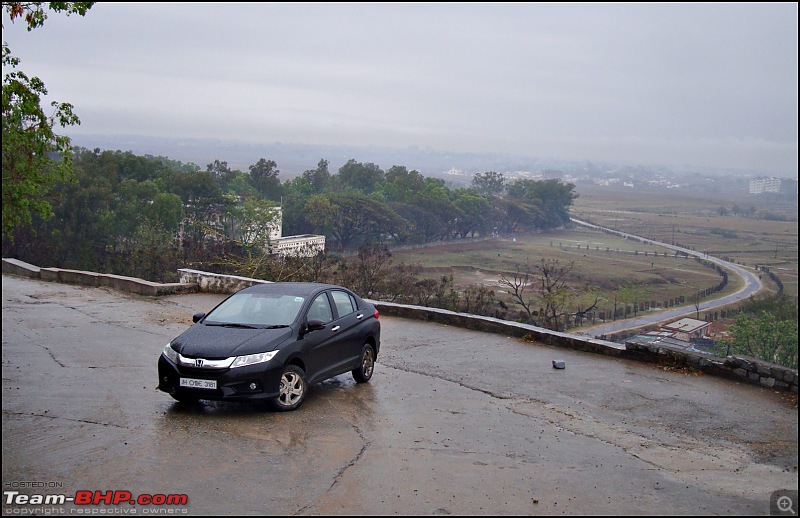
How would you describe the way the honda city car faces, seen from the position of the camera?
facing the viewer and to the left of the viewer

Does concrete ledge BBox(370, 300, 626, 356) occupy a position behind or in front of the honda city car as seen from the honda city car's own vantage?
behind

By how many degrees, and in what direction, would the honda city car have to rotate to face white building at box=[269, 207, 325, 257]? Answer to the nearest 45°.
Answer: approximately 135° to its right

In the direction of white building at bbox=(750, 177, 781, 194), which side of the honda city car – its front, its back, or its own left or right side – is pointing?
back

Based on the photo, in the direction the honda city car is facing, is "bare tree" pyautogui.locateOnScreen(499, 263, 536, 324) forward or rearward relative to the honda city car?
rearward

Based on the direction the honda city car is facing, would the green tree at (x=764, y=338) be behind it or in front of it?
behind

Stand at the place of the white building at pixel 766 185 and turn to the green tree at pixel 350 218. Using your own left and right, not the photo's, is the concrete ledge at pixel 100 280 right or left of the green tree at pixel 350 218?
left

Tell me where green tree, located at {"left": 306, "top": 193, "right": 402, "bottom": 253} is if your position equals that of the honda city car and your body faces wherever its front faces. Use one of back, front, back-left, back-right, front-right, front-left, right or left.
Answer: back-right

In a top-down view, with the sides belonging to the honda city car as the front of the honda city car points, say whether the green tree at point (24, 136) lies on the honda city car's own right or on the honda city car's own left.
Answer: on the honda city car's own right

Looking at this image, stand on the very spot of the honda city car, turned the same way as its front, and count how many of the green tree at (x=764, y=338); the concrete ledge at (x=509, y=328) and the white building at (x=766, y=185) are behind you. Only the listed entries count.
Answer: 3

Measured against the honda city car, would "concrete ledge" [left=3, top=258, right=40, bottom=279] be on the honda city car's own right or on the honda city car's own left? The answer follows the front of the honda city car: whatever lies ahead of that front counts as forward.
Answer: on the honda city car's own right

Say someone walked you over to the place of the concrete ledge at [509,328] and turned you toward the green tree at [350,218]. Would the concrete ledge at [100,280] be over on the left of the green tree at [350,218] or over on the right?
left
